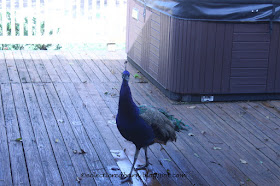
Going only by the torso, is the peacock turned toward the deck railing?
no

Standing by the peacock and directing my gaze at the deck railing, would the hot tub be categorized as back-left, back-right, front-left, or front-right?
front-right

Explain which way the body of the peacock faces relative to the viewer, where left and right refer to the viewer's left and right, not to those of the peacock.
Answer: facing the viewer and to the left of the viewer

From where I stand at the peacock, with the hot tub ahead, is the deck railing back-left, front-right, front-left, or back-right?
front-left

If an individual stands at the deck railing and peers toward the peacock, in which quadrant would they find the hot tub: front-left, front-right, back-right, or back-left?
front-left

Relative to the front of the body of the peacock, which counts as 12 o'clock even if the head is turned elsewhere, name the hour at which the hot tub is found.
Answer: The hot tub is roughly at 5 o'clock from the peacock.
